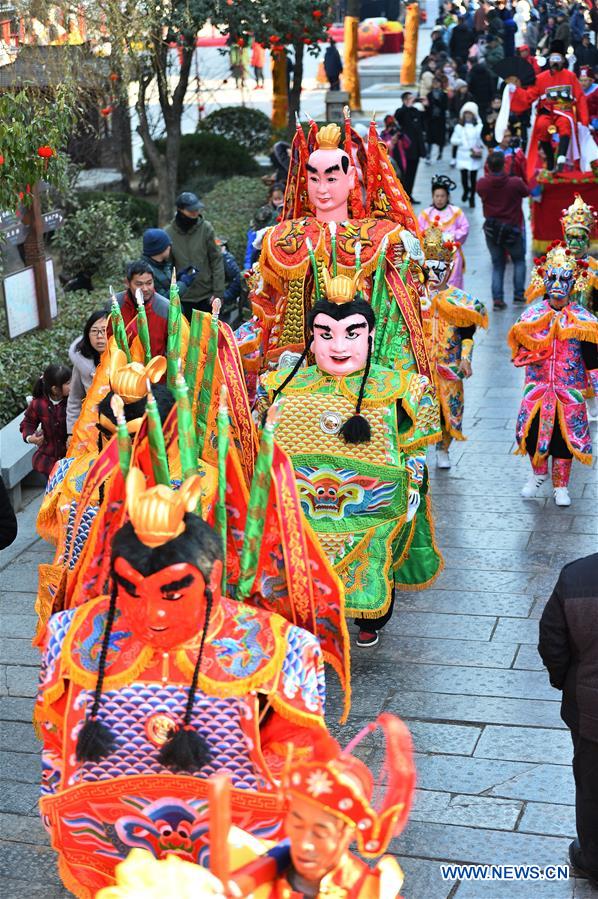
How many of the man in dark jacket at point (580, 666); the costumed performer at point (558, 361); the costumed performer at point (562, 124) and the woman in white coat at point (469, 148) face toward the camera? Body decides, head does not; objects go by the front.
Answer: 3

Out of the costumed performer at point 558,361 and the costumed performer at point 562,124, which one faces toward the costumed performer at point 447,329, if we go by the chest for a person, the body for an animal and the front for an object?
the costumed performer at point 562,124

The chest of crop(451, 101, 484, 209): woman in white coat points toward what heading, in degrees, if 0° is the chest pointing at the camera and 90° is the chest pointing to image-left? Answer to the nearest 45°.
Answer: approximately 0°

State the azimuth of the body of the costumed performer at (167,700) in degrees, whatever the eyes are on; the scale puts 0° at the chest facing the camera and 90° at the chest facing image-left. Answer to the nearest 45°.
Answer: approximately 0°

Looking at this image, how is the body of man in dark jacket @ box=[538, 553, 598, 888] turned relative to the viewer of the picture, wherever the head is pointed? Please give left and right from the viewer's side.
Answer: facing away from the viewer

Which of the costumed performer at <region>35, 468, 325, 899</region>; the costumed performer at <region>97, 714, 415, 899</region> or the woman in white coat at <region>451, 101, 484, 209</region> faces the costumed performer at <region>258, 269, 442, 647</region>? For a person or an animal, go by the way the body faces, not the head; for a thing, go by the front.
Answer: the woman in white coat

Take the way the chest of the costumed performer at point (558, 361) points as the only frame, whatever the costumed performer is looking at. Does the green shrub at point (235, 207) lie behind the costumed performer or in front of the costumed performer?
behind

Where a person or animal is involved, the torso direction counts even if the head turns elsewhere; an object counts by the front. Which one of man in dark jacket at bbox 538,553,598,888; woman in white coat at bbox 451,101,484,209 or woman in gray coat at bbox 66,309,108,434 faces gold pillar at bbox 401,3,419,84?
the man in dark jacket

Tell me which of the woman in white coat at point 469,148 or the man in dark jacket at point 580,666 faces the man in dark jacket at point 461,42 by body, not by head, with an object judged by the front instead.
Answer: the man in dark jacket at point 580,666
